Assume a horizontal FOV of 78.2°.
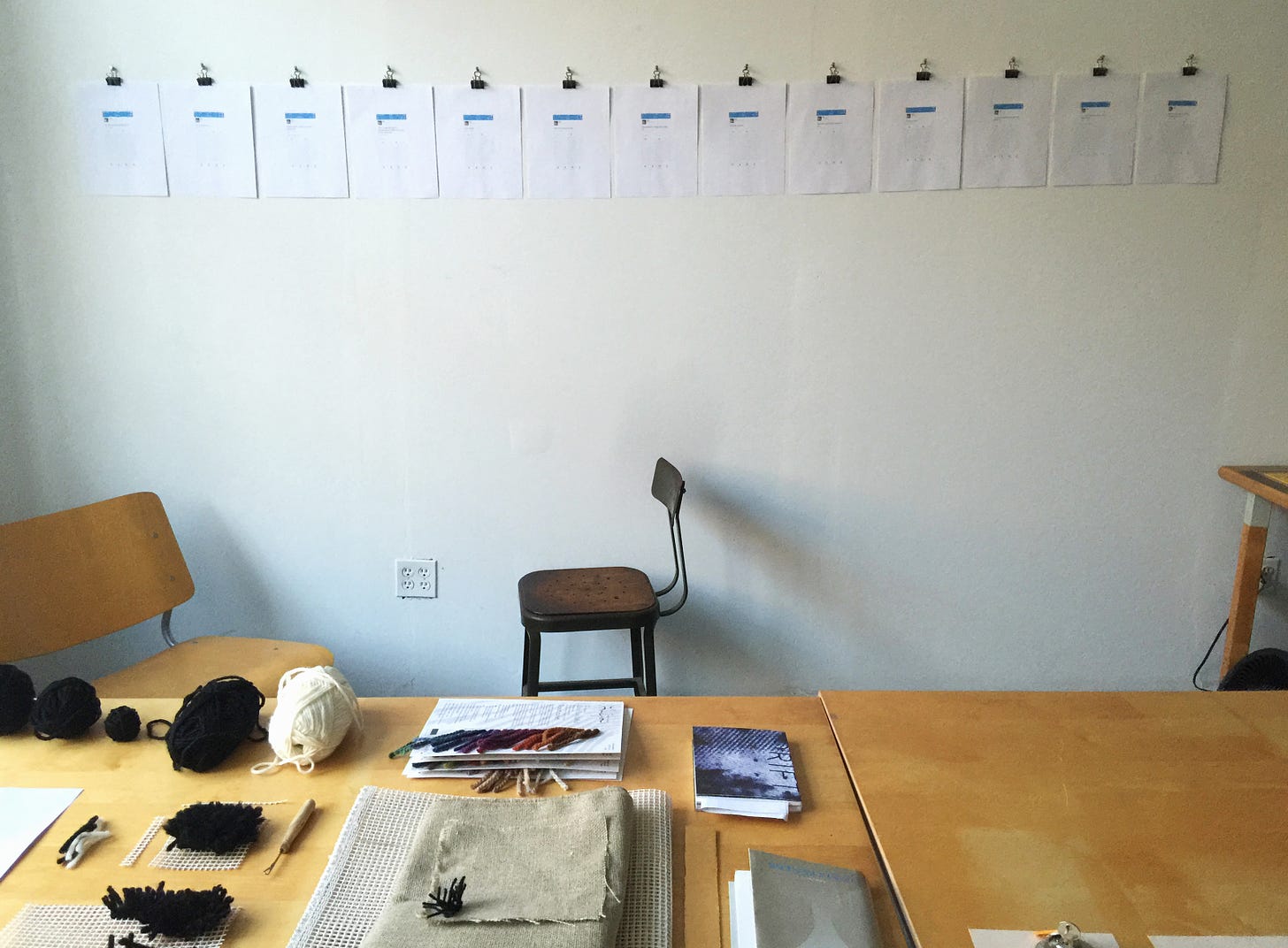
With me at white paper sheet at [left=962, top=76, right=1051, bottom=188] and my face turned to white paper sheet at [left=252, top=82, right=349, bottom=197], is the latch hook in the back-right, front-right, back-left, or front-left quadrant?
front-left

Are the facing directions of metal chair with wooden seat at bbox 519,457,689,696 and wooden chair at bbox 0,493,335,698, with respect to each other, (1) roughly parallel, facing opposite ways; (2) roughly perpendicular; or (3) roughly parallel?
roughly parallel, facing opposite ways

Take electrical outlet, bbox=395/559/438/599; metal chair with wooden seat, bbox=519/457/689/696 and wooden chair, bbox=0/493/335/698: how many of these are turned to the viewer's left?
1

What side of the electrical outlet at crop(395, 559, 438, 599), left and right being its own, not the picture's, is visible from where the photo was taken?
front

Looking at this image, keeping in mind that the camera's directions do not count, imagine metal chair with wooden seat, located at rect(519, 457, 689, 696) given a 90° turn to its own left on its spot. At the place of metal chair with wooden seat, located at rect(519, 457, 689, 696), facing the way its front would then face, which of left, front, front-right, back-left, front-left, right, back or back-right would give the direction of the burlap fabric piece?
front

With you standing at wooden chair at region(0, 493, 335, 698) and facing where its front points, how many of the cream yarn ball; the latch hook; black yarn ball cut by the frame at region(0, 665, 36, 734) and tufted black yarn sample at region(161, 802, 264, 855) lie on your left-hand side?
0

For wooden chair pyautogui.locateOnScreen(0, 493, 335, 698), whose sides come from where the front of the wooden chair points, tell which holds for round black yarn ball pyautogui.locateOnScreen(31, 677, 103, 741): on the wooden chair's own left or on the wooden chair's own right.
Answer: on the wooden chair's own right

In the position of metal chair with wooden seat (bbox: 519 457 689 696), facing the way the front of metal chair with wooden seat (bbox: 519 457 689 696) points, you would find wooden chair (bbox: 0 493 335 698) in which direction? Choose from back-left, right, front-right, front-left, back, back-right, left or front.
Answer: front

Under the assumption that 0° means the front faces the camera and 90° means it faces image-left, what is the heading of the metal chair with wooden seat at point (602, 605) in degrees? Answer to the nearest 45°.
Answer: approximately 90°

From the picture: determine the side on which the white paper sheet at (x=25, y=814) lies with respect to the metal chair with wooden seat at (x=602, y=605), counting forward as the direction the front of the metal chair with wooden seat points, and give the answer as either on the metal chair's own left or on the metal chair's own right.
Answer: on the metal chair's own left

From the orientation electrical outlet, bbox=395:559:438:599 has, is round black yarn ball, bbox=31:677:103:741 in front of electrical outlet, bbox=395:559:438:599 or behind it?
in front

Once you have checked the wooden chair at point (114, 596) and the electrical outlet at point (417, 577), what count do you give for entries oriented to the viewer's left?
0

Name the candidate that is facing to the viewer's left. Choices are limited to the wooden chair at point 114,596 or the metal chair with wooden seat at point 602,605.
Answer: the metal chair with wooden seat at point 602,605

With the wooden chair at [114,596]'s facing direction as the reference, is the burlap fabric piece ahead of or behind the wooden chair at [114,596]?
ahead

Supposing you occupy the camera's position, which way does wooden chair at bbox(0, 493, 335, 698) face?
facing the viewer and to the right of the viewer
